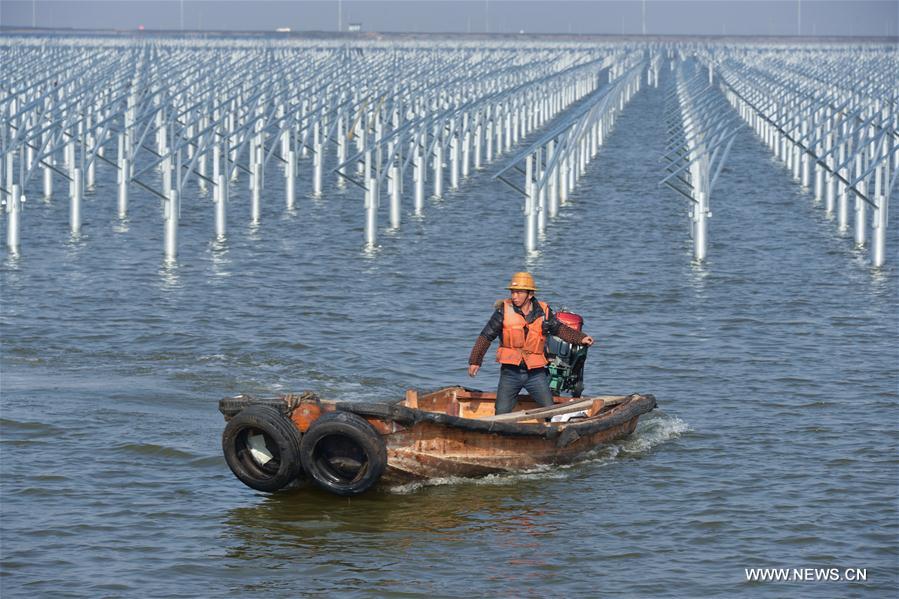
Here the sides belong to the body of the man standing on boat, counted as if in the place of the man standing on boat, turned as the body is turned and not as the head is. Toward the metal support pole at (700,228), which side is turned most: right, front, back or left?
back

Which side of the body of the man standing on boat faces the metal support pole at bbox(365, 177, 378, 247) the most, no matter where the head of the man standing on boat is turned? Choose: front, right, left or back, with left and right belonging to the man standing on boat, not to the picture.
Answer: back

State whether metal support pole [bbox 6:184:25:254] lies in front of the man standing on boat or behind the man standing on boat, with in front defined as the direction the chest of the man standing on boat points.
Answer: behind

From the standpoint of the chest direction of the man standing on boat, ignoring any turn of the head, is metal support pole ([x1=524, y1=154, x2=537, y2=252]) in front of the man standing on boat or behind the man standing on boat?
behind

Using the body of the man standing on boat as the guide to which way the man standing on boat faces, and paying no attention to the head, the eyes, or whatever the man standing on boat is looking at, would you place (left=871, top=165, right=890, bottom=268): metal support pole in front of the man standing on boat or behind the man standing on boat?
behind

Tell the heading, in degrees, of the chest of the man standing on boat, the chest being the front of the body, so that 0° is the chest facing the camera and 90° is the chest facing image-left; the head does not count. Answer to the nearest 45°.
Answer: approximately 0°

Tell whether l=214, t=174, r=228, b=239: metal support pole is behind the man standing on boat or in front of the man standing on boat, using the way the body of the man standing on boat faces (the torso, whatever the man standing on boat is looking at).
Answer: behind

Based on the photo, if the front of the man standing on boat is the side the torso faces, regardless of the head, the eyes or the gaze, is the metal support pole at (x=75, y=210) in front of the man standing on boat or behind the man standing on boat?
behind

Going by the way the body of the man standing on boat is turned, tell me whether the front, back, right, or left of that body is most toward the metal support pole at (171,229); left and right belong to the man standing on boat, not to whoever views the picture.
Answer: back

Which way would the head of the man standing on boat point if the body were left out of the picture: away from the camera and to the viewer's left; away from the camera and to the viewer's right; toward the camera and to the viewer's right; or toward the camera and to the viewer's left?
toward the camera and to the viewer's left
